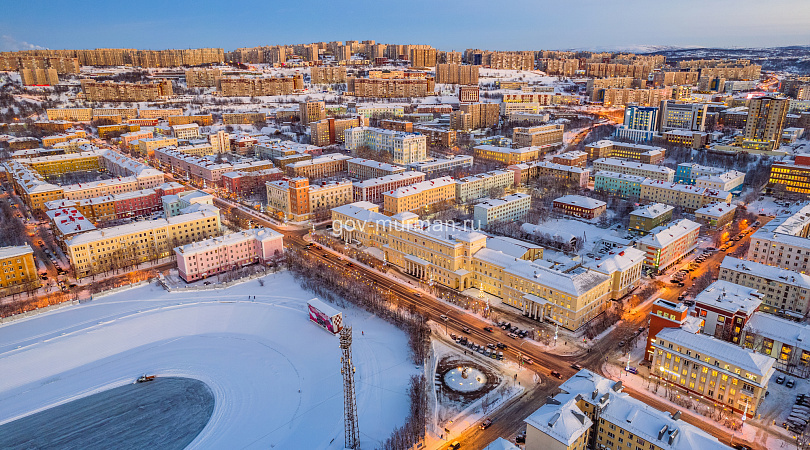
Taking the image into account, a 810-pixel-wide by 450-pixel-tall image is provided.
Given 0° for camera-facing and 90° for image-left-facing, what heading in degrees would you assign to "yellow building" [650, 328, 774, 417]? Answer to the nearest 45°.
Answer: approximately 45°

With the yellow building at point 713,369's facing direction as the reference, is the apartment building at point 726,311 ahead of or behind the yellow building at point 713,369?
behind

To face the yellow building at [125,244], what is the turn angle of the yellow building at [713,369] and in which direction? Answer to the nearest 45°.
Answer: approximately 45° to its right

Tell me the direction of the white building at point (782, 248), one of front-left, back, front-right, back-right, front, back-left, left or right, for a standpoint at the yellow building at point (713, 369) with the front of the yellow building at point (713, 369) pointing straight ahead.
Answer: back-right

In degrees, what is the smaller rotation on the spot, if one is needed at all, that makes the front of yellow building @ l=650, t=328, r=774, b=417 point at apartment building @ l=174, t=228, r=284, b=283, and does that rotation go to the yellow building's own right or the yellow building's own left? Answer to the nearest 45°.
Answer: approximately 45° to the yellow building's own right

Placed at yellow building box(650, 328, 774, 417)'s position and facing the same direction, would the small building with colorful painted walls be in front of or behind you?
in front

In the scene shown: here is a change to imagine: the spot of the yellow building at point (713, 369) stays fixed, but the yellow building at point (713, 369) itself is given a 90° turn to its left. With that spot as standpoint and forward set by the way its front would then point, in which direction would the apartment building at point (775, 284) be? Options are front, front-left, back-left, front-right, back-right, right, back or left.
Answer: back-left

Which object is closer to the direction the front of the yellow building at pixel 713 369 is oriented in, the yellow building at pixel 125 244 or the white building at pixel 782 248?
the yellow building

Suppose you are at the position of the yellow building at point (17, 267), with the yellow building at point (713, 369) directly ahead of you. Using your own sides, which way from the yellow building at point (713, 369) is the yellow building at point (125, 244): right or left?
left
